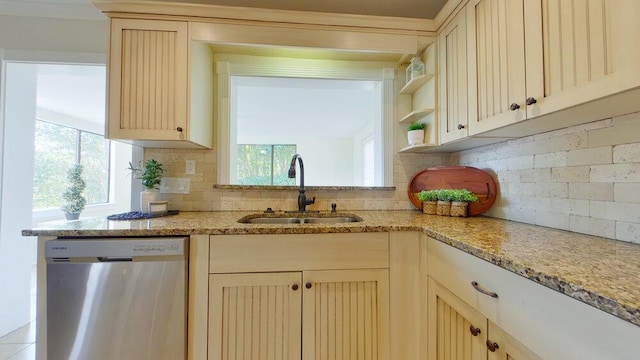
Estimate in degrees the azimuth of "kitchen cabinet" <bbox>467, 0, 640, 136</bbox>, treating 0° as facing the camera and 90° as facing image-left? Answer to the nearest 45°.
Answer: approximately 45°

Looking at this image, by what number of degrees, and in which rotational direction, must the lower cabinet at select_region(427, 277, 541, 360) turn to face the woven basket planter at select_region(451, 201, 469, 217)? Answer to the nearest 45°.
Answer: approximately 135° to its right

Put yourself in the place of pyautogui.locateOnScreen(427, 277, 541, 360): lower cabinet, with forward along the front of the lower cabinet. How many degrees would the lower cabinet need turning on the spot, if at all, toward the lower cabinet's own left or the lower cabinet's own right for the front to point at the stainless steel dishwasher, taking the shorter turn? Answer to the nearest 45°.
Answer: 0° — it already faces it

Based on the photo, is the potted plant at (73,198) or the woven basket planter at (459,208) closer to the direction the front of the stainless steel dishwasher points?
the woven basket planter

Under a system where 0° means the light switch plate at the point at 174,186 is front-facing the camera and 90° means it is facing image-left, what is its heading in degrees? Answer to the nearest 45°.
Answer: approximately 0°

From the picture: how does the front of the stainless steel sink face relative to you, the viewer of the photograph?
facing the viewer

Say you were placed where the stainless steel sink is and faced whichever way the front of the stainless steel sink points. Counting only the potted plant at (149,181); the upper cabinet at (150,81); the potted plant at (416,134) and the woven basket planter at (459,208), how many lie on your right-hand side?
2

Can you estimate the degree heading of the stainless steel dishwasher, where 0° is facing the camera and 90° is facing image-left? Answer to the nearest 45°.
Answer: approximately 0°

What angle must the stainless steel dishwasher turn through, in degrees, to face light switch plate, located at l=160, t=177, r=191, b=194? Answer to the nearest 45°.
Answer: approximately 135° to its left

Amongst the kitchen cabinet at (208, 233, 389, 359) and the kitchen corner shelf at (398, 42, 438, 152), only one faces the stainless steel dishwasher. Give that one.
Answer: the kitchen corner shelf at (398, 42, 438, 152)

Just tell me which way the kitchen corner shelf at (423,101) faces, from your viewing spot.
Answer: facing the viewer and to the left of the viewer

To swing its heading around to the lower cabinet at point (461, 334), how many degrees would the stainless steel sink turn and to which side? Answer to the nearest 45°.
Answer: approximately 45° to its left
